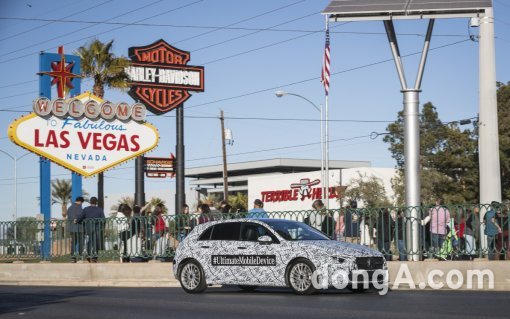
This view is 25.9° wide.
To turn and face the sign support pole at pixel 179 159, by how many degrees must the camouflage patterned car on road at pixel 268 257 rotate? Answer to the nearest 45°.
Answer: approximately 135° to its left

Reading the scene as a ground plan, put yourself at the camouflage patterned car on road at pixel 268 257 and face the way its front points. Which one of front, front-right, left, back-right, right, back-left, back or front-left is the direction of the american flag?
back-left

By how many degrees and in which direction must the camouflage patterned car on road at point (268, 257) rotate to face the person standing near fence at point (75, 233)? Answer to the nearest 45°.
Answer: approximately 180°

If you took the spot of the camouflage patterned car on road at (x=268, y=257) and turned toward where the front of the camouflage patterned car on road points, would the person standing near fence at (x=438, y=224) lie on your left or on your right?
on your left
